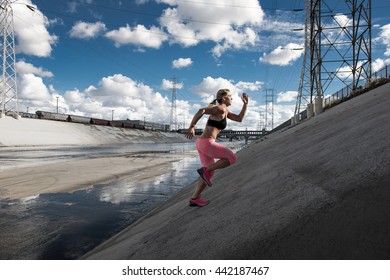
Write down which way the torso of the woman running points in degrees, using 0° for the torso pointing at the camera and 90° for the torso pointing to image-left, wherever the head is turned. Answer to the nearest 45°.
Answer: approximately 270°
